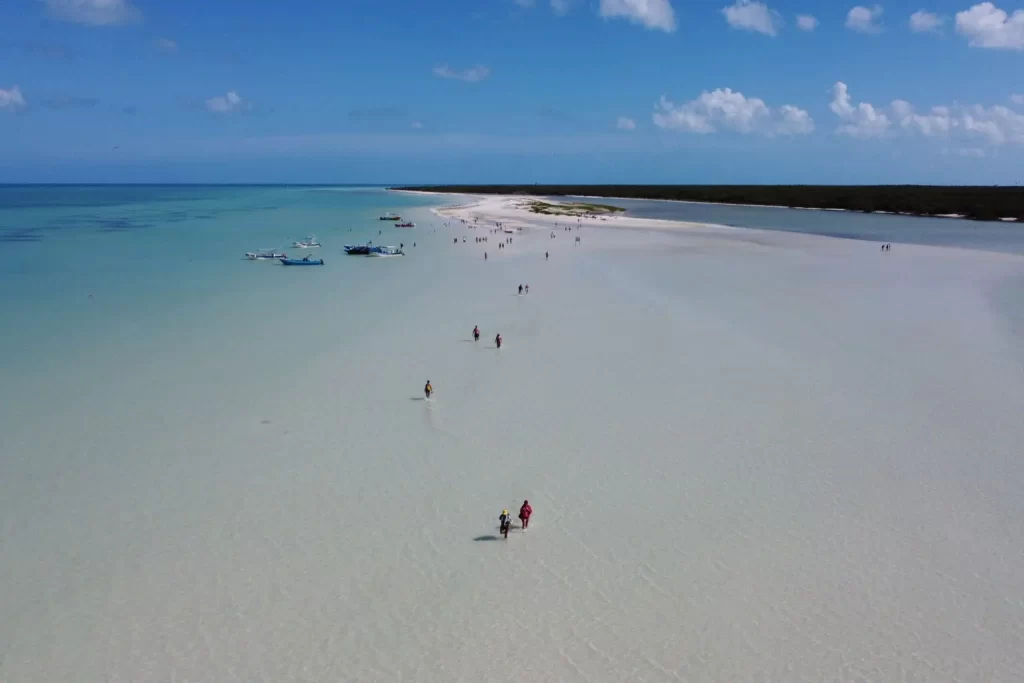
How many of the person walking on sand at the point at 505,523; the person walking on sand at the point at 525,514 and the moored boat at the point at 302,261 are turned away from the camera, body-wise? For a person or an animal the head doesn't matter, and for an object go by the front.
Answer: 2

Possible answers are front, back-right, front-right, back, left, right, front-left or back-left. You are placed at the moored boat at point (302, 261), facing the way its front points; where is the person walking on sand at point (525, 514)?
left

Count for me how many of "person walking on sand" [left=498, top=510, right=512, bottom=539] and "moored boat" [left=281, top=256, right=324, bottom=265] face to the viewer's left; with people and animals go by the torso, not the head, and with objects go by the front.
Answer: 1

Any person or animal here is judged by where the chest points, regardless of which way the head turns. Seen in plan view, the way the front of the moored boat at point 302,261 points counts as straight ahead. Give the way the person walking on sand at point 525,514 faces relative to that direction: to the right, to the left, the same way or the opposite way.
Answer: to the right

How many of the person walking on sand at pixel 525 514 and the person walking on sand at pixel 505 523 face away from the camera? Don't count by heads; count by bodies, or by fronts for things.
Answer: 2

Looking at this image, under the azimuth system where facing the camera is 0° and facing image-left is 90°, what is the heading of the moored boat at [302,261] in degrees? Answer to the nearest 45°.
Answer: approximately 90°

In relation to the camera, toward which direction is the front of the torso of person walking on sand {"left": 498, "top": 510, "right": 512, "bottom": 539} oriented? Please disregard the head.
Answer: away from the camera

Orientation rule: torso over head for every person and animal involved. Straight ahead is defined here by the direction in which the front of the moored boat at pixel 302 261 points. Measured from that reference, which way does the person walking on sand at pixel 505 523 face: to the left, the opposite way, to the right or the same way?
to the right

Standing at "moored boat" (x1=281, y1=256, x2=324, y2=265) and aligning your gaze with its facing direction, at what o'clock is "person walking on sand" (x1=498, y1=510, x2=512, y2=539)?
The person walking on sand is roughly at 9 o'clock from the moored boat.

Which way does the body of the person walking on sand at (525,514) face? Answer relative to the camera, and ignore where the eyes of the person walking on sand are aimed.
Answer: away from the camera
